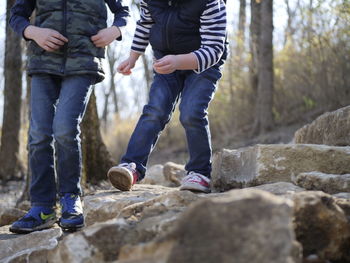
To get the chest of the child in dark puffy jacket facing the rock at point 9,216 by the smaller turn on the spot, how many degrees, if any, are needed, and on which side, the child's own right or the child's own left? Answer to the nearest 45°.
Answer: approximately 135° to the child's own right

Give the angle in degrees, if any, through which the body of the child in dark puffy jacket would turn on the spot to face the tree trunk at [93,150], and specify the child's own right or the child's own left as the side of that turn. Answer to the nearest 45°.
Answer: approximately 180°

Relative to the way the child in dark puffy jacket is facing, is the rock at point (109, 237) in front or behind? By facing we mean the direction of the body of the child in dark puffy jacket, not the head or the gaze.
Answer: in front

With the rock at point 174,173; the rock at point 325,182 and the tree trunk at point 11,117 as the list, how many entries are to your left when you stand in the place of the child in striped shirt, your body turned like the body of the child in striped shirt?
1

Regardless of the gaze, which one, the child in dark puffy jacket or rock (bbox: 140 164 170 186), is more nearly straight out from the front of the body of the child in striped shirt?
the child in dark puffy jacket

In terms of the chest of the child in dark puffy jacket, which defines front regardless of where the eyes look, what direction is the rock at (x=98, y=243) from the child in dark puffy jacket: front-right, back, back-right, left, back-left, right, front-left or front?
front

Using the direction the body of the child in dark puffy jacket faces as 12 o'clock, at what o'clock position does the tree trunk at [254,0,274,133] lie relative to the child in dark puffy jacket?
The tree trunk is roughly at 7 o'clock from the child in dark puffy jacket.

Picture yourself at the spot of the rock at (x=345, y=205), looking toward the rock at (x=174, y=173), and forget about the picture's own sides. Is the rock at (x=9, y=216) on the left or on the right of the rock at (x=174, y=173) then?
left

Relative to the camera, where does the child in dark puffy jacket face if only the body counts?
toward the camera

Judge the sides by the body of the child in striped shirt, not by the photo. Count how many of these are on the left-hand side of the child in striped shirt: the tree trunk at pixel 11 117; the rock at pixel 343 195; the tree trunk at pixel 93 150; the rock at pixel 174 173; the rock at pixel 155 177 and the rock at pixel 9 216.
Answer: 1

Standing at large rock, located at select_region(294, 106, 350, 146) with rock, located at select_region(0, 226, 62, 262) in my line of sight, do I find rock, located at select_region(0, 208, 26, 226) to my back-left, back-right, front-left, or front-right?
front-right

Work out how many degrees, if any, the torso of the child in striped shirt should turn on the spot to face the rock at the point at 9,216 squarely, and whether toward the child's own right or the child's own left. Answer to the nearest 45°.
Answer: approximately 90° to the child's own right

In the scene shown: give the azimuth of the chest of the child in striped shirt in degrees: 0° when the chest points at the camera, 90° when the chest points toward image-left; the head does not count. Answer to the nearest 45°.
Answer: approximately 45°

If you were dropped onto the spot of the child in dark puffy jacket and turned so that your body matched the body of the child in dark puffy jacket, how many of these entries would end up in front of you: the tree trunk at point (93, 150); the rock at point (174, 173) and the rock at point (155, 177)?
0

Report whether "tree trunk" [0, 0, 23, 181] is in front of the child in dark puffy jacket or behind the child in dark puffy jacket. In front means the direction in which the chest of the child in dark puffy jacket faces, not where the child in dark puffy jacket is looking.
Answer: behind

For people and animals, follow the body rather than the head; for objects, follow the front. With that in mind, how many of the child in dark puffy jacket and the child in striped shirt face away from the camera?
0
